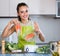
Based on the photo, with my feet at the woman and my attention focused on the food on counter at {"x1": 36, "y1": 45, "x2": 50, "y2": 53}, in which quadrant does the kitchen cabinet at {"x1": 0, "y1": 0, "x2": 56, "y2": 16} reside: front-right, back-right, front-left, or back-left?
back-left

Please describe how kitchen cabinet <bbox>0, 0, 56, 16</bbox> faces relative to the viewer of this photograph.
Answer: facing the viewer

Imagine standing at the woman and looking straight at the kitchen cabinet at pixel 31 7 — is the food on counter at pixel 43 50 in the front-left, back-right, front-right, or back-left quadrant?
back-right

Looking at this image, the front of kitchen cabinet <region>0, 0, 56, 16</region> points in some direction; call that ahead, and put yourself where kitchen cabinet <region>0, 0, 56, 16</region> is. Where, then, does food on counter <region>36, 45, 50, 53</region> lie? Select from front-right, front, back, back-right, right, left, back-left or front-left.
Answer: front

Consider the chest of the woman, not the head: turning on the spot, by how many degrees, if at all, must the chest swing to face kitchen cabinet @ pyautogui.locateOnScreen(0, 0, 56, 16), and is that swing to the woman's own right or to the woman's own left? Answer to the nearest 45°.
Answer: approximately 180°

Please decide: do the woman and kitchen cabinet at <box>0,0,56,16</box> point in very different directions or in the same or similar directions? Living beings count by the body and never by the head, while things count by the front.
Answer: same or similar directions

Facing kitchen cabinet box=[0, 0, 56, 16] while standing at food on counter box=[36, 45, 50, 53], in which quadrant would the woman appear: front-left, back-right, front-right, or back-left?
front-left

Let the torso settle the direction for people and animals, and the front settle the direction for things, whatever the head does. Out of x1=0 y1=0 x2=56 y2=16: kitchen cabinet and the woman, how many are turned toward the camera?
2

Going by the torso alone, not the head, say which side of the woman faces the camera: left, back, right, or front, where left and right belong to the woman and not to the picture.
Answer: front

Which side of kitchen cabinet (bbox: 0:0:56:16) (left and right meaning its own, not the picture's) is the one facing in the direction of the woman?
front
